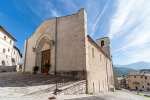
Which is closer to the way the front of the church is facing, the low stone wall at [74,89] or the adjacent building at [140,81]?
the low stone wall

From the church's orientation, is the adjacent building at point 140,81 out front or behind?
behind

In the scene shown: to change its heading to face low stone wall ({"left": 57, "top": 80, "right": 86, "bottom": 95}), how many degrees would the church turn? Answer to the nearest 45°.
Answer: approximately 45° to its left

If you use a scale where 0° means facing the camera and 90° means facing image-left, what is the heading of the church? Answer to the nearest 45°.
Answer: approximately 45°
